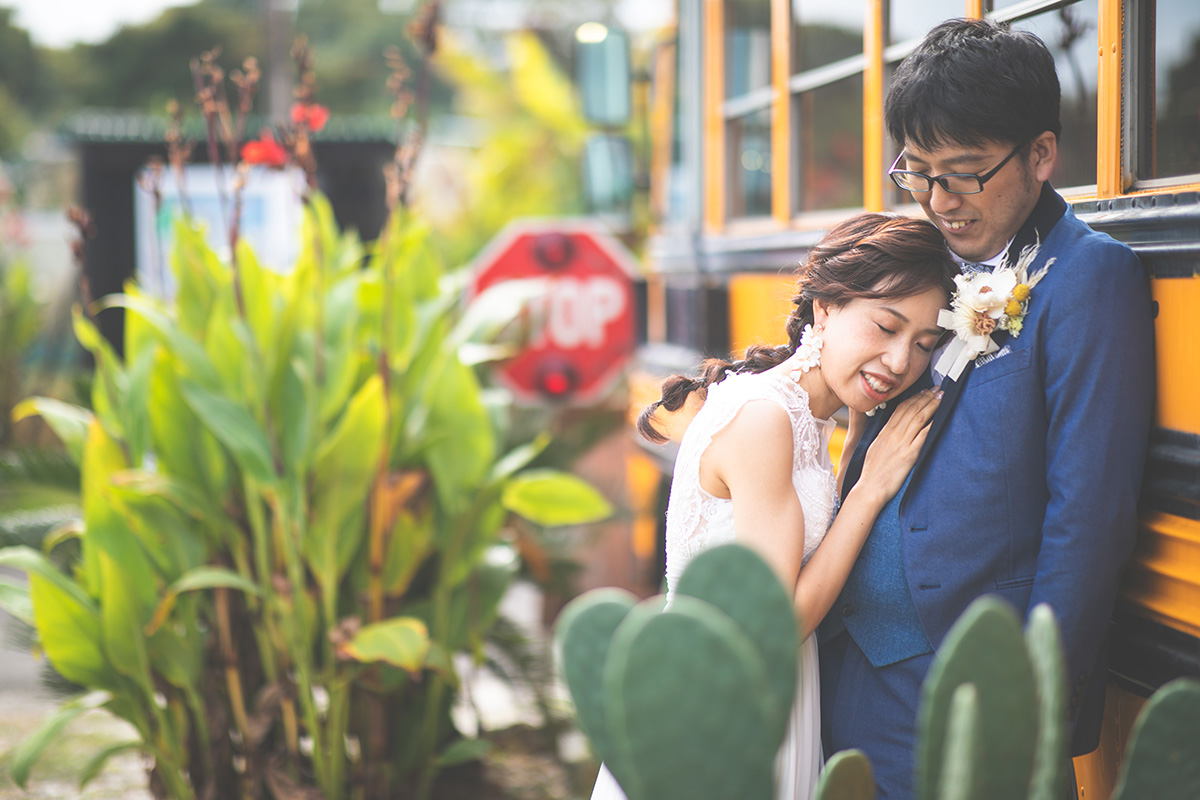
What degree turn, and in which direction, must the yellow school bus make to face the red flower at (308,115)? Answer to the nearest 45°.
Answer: approximately 45° to its left

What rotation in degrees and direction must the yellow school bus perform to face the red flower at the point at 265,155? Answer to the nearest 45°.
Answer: approximately 45° to its left

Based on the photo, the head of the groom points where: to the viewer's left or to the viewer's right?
to the viewer's left

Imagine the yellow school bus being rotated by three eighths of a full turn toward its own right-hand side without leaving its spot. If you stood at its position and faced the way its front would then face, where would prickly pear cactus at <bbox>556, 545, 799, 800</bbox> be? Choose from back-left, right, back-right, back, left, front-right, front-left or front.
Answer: right

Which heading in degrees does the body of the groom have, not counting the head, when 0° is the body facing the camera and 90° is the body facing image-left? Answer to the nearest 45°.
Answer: approximately 45°

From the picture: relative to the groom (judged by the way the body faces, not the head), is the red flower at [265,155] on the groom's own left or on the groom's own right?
on the groom's own right

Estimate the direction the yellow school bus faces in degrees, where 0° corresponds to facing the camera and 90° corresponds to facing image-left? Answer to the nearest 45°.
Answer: approximately 135°

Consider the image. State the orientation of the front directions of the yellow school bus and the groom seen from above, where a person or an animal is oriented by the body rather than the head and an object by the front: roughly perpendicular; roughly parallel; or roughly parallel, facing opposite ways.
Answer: roughly perpendicular

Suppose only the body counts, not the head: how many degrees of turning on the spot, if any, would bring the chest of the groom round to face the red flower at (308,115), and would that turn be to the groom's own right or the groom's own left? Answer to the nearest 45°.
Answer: approximately 90° to the groom's own right
